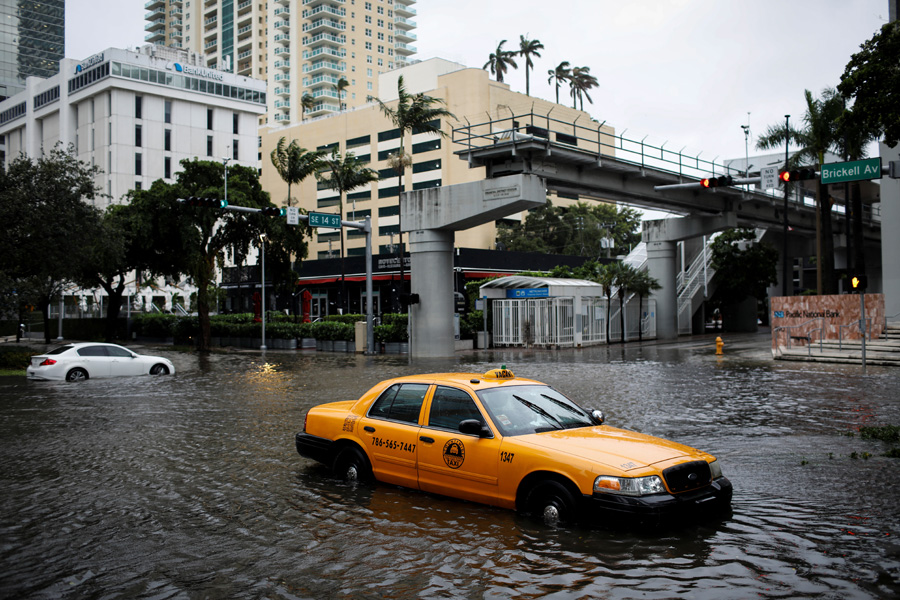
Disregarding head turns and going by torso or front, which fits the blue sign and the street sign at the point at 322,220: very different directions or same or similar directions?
same or similar directions

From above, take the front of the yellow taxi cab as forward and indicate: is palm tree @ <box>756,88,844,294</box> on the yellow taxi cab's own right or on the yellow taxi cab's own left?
on the yellow taxi cab's own left

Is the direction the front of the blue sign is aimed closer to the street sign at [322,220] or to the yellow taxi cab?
the yellow taxi cab

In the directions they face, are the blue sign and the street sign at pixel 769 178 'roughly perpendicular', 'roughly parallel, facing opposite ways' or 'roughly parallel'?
roughly parallel

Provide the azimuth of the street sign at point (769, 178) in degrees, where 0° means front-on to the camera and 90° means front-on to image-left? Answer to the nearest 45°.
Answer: approximately 0°

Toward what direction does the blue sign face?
toward the camera

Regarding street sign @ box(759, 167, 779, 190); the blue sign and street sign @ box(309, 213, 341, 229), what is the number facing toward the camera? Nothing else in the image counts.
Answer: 3

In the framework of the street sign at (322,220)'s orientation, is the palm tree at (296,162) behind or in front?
behind

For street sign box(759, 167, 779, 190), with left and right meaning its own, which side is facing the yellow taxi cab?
front

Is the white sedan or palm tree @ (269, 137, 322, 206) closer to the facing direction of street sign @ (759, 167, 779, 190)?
the white sedan

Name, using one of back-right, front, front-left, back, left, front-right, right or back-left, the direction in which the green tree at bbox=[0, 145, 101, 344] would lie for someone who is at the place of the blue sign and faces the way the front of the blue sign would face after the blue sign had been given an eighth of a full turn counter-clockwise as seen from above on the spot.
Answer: right

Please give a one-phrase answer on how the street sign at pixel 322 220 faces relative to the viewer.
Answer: facing the viewer

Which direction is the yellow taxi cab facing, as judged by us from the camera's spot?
facing the viewer and to the right of the viewer

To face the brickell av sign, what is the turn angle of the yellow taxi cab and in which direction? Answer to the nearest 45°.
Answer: approximately 90° to its left

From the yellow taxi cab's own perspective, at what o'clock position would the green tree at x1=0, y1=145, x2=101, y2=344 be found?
The green tree is roughly at 6 o'clock from the yellow taxi cab.
